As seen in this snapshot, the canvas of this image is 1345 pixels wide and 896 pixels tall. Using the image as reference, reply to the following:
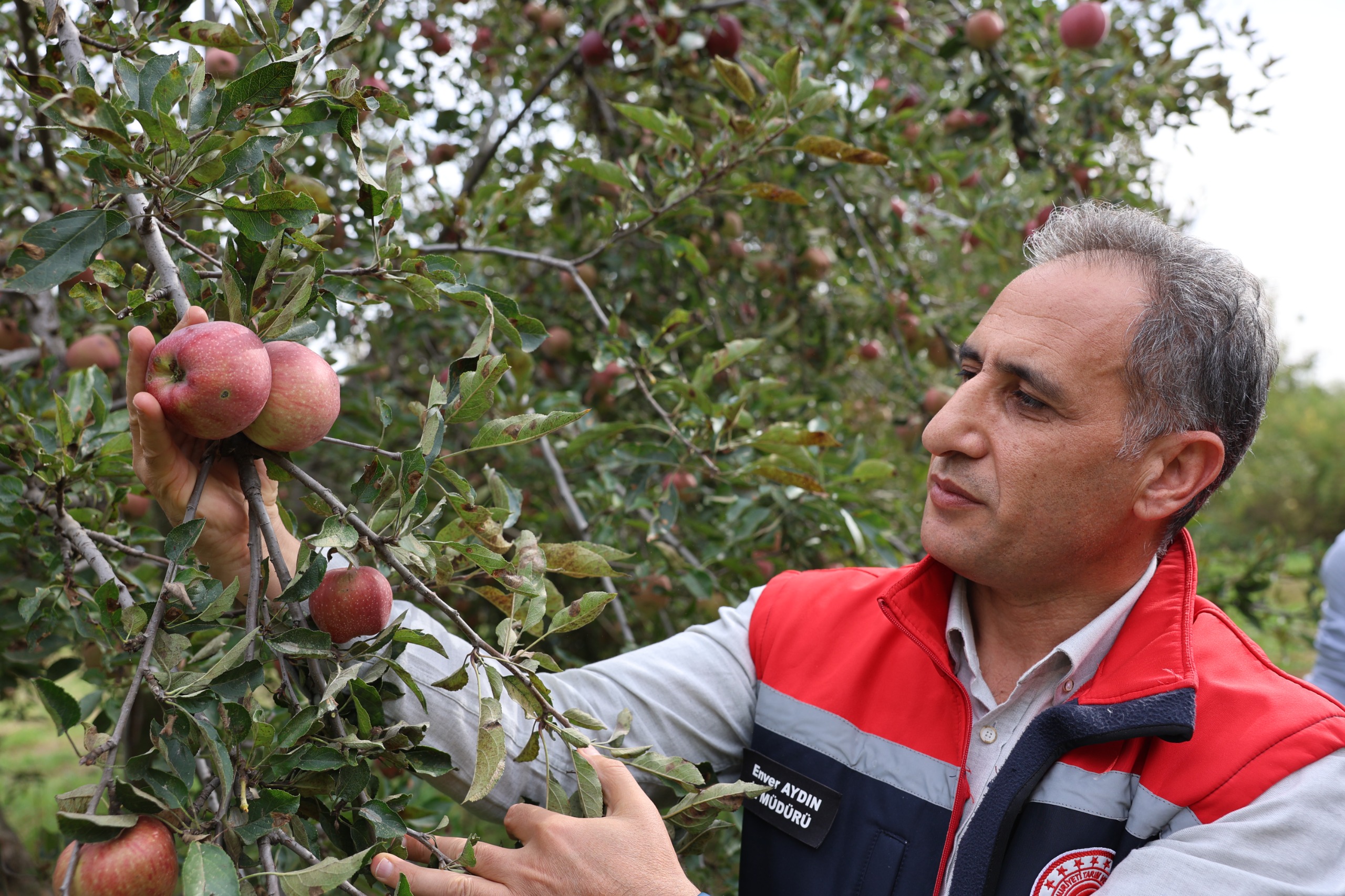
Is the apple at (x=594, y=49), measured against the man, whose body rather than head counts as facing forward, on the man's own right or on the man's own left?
on the man's own right

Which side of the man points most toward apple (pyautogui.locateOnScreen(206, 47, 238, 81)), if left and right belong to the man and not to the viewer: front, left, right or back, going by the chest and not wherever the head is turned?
right

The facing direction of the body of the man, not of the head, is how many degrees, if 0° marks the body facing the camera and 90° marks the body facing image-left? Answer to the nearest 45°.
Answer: approximately 45°

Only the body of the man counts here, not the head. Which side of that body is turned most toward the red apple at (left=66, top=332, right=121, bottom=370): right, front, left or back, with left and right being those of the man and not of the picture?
right

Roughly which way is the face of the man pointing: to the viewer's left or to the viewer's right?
to the viewer's left
